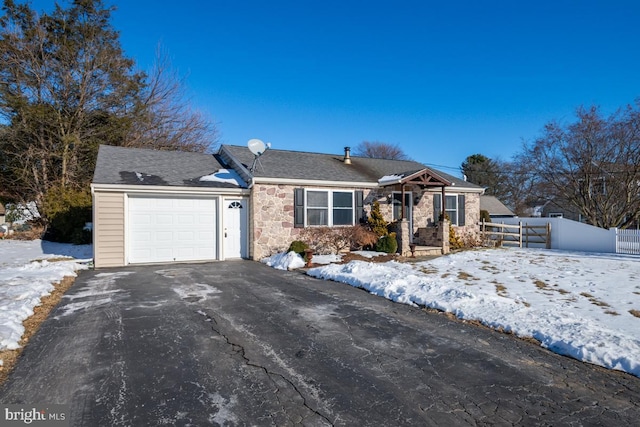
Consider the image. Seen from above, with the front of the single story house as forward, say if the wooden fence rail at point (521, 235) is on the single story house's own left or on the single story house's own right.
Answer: on the single story house's own left

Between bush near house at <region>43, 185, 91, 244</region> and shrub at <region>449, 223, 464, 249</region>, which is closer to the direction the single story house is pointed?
the shrub

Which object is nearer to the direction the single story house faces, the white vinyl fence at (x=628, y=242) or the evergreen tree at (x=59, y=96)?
the white vinyl fence

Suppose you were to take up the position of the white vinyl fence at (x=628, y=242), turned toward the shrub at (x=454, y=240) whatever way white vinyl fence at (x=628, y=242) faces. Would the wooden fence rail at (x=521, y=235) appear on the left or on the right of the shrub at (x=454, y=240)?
right

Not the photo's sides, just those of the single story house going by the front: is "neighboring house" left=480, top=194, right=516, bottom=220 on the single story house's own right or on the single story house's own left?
on the single story house's own left

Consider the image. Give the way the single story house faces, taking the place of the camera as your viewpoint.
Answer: facing the viewer and to the right of the viewer

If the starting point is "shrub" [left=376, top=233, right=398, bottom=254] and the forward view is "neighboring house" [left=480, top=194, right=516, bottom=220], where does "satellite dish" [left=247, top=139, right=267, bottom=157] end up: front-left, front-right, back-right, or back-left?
back-left
